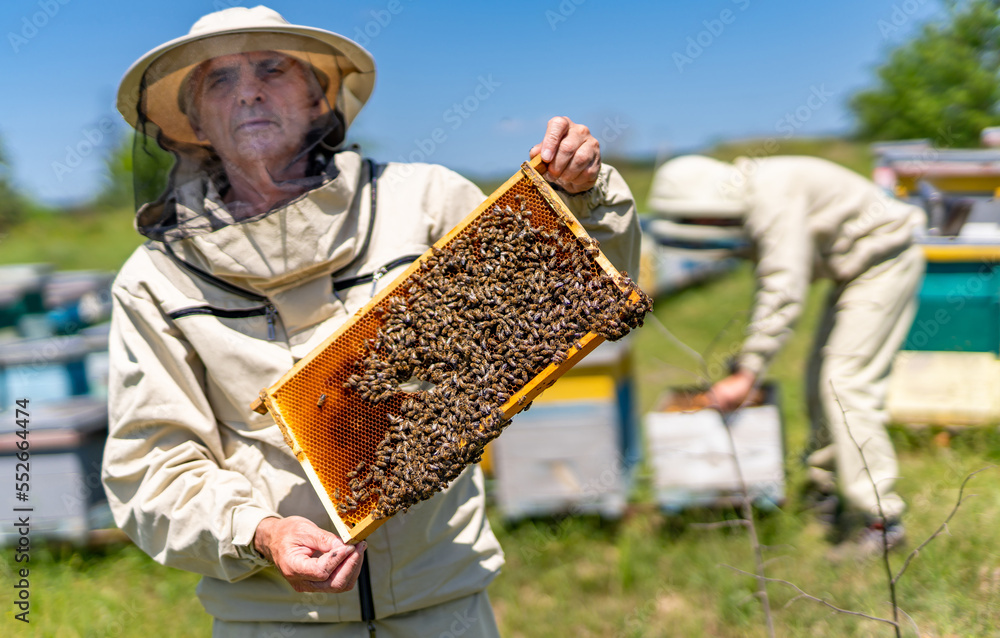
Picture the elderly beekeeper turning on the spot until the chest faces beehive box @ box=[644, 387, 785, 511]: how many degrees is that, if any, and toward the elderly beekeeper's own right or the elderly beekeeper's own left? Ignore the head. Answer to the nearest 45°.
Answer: approximately 135° to the elderly beekeeper's own left

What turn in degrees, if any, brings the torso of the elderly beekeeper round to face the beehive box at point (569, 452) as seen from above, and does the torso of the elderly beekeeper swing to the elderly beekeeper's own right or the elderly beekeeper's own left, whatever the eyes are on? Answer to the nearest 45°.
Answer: approximately 135° to the elderly beekeeper's own left

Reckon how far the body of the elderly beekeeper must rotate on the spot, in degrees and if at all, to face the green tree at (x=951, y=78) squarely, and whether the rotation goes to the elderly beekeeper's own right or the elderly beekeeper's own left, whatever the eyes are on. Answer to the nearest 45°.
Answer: approximately 135° to the elderly beekeeper's own left

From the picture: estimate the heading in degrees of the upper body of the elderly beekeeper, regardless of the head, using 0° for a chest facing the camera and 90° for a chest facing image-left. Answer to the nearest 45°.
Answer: approximately 0°
